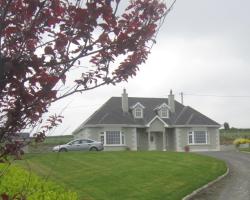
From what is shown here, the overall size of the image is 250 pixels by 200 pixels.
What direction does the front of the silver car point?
to the viewer's left

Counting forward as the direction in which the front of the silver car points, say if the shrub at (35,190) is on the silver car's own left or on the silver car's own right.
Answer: on the silver car's own left
